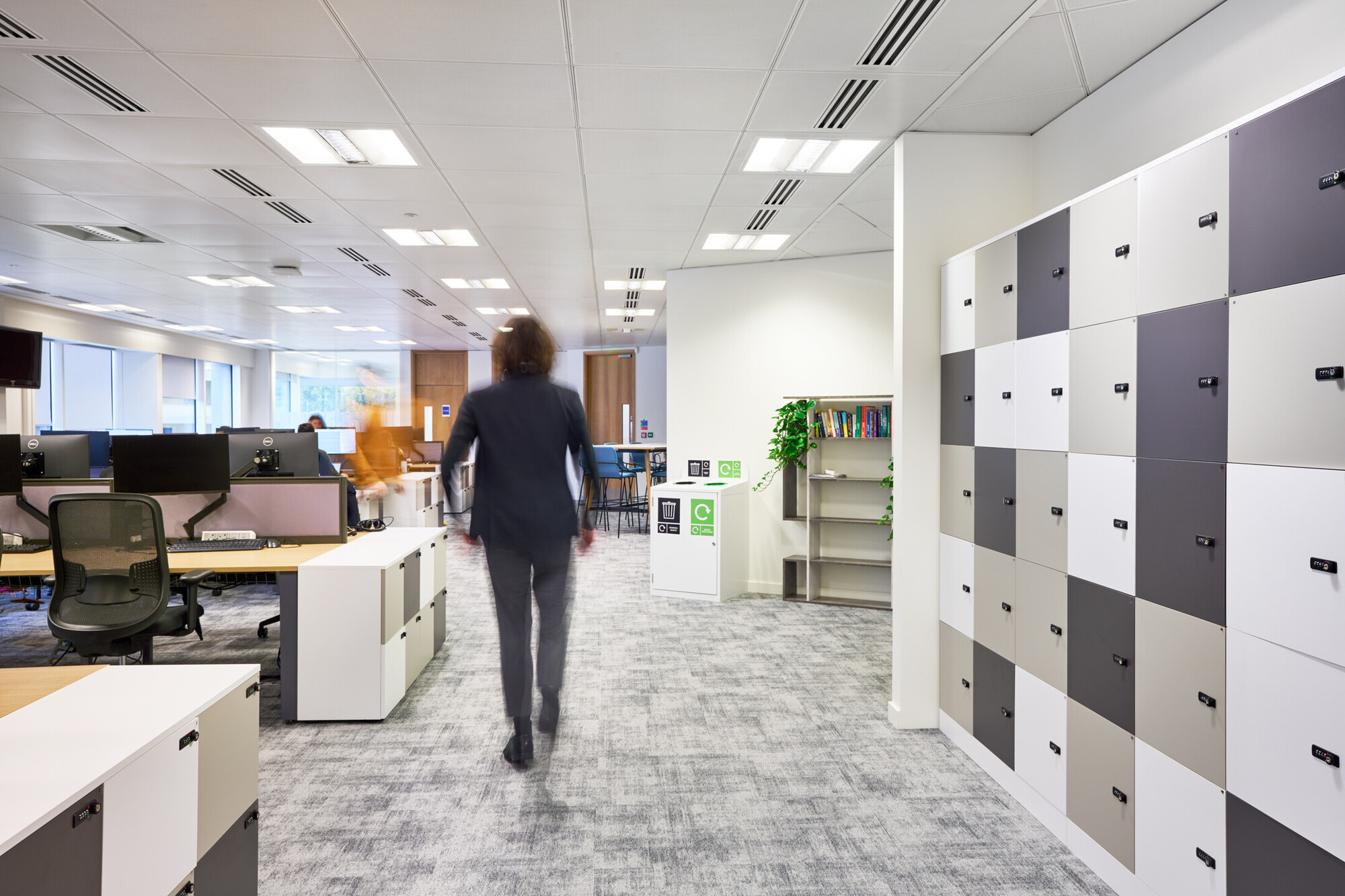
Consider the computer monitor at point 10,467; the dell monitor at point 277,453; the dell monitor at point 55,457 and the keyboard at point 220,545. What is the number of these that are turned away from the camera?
2

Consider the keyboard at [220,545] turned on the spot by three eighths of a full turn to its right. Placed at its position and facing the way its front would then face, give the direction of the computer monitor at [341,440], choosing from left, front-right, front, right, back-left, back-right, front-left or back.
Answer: front-right

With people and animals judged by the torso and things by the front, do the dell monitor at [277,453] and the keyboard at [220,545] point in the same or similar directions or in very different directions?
very different directions

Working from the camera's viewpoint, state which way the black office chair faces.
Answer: facing away from the viewer and to the right of the viewer

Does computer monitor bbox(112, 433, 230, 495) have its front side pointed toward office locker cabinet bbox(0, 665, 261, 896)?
yes

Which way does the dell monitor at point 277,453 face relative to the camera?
away from the camera

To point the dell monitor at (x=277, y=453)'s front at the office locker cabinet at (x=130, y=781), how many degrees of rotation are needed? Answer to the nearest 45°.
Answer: approximately 180°

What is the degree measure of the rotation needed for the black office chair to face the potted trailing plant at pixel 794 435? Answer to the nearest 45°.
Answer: approximately 45° to its right

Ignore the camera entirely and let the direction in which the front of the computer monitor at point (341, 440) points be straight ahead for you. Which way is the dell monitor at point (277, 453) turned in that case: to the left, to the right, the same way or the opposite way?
the opposite way

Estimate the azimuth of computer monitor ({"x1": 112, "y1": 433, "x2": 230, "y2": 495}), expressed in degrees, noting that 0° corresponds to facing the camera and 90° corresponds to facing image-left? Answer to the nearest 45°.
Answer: approximately 0°

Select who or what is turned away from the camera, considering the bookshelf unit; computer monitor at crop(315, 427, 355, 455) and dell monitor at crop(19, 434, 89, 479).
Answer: the dell monitor
